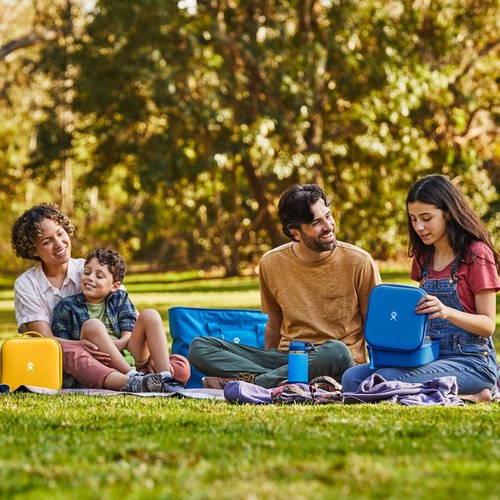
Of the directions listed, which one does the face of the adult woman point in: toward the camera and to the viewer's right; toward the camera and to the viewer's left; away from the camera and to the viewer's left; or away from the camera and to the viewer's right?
toward the camera and to the viewer's right

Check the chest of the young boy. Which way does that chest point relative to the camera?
toward the camera

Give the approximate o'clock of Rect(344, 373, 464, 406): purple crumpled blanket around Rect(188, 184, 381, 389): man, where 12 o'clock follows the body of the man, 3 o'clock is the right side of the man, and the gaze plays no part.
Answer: The purple crumpled blanket is roughly at 11 o'clock from the man.

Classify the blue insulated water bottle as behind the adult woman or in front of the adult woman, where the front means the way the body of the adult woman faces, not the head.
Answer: in front

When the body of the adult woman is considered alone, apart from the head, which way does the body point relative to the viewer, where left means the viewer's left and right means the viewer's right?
facing the viewer and to the right of the viewer

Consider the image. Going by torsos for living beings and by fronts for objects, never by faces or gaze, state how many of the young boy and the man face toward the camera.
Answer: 2

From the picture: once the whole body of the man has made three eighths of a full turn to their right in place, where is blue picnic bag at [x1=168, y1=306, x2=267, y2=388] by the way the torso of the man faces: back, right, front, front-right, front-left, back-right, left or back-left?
front

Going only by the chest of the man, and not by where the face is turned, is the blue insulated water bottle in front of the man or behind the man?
in front

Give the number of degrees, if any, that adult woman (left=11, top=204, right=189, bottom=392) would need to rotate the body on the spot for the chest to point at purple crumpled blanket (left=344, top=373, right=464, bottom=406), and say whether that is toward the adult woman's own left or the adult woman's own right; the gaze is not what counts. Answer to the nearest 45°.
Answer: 0° — they already face it
